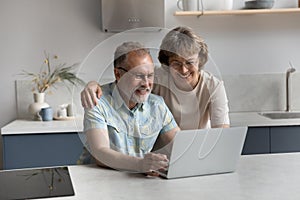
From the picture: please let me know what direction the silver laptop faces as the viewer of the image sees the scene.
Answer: facing away from the viewer and to the left of the viewer

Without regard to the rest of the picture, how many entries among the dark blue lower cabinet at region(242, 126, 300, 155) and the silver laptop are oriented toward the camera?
1

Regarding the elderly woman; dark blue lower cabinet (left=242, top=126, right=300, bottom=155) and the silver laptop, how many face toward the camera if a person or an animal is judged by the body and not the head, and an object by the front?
2

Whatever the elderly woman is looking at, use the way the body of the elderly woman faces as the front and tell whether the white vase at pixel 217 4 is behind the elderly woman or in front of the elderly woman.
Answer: behind

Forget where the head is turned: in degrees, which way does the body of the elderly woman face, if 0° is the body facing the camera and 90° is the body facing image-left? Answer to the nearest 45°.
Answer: approximately 0°

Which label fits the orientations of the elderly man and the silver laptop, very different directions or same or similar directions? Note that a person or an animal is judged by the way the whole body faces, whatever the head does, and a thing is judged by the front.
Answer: very different directions

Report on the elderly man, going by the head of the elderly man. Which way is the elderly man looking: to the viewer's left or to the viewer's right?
to the viewer's right

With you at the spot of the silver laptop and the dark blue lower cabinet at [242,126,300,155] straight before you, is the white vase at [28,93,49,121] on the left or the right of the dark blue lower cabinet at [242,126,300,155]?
left
